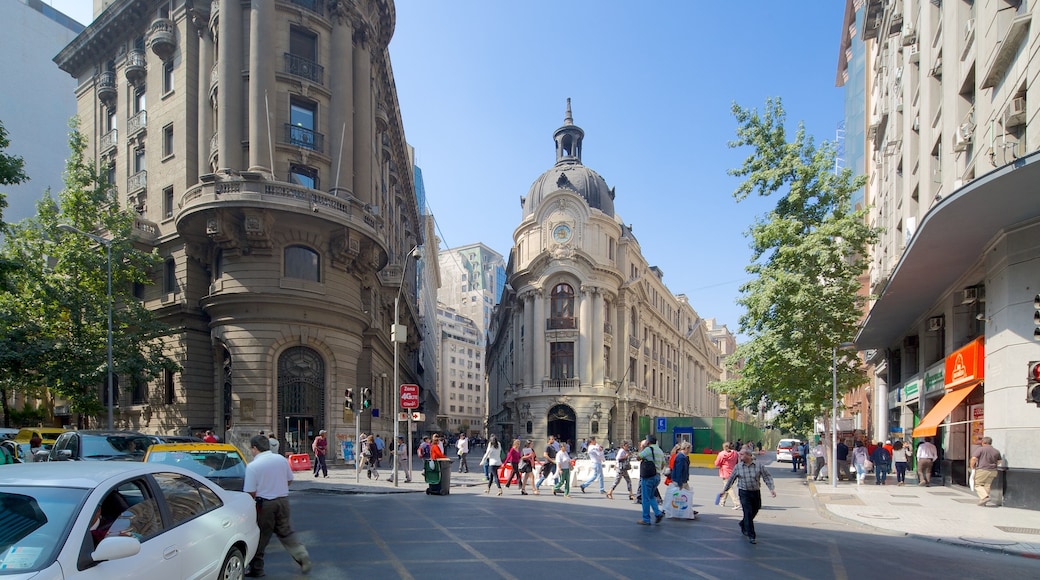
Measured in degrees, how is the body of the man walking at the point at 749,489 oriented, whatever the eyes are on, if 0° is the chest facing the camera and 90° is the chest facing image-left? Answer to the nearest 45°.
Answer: approximately 0°

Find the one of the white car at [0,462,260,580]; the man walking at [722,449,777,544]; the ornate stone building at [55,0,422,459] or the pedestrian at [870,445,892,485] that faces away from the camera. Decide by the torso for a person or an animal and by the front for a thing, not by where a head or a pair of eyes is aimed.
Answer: the pedestrian

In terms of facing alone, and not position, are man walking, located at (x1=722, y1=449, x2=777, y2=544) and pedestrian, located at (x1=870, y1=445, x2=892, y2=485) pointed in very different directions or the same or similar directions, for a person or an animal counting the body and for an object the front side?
very different directions

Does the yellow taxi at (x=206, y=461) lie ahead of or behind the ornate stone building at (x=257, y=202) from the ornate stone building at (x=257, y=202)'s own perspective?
ahead
